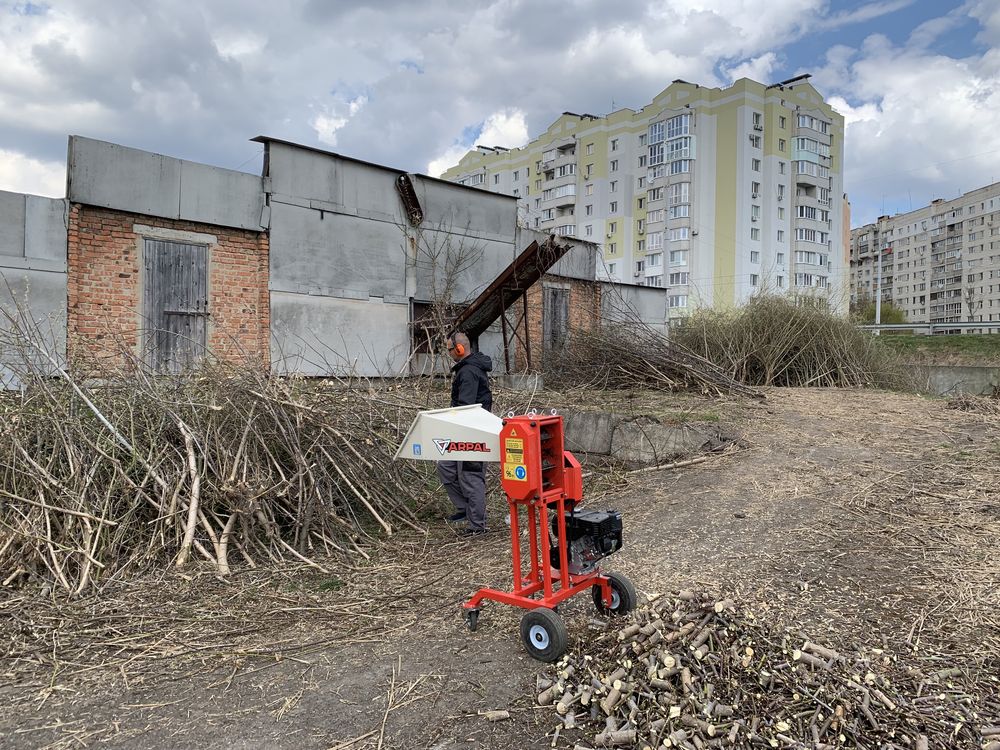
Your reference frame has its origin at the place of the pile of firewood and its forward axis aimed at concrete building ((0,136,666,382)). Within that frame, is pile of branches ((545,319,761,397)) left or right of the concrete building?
right

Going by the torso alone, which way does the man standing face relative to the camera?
to the viewer's left

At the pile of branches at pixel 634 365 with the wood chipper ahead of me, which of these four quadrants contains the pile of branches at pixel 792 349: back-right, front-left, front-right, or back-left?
back-left

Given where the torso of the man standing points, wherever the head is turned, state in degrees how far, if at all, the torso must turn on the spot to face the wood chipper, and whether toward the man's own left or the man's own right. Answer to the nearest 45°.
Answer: approximately 90° to the man's own left

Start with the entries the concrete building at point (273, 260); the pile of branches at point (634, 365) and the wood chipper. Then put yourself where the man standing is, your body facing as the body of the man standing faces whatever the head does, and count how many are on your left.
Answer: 1

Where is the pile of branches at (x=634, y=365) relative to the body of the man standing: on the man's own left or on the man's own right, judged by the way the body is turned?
on the man's own right

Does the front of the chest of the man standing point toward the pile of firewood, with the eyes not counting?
no

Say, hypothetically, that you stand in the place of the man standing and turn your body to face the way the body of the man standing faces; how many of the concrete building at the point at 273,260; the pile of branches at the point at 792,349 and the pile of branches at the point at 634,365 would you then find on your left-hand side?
0

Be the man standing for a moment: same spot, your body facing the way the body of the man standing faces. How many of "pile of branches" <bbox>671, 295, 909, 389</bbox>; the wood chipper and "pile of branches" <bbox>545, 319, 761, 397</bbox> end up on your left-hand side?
1

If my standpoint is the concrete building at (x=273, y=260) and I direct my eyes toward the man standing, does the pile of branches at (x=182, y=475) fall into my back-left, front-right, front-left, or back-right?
front-right

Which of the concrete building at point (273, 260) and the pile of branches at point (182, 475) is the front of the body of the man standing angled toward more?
the pile of branches

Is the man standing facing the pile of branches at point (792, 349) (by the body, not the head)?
no

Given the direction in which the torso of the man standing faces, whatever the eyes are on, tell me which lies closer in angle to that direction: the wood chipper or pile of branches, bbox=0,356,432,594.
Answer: the pile of branches

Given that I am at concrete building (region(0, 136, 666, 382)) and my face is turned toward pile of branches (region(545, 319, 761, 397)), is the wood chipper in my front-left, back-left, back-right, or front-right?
front-right

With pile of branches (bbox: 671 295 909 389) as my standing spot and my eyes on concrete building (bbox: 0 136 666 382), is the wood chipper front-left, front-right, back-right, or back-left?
front-left

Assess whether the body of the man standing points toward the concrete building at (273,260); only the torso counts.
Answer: no

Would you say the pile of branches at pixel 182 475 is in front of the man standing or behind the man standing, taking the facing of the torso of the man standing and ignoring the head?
in front

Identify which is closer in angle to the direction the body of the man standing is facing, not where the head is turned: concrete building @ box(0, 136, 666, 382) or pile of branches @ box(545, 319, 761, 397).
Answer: the concrete building
